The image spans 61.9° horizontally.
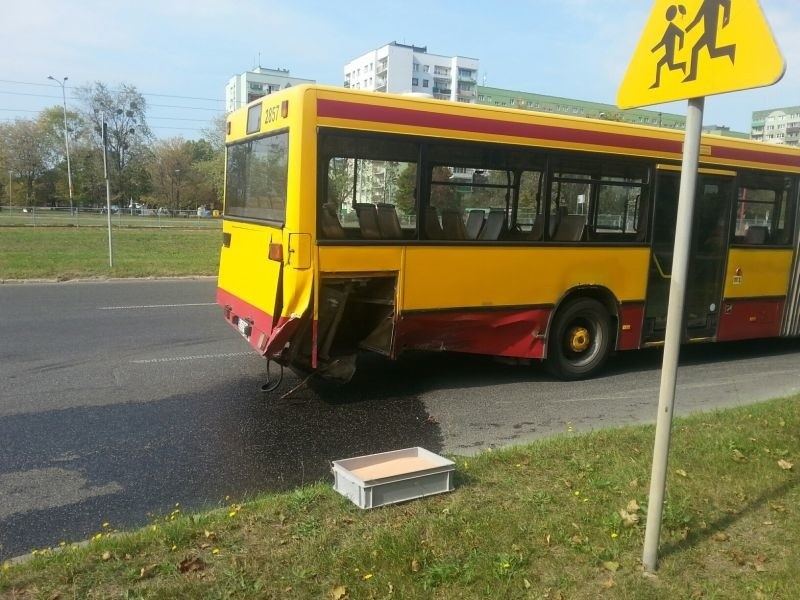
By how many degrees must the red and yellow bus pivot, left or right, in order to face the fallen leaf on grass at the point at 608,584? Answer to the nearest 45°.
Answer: approximately 135° to its right

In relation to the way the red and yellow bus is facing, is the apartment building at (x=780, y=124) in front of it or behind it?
in front

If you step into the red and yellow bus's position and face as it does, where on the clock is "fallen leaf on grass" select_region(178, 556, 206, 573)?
The fallen leaf on grass is roughly at 5 o'clock from the red and yellow bus.

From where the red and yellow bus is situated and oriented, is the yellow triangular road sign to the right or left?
on its right

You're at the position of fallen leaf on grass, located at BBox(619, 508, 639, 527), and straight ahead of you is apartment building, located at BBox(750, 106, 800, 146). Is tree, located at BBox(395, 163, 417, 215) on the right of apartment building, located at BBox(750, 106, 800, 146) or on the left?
left

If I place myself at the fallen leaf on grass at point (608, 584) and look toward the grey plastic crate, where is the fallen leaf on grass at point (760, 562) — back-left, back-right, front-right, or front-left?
back-right

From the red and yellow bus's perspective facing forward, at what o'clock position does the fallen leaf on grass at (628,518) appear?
The fallen leaf on grass is roughly at 4 o'clock from the red and yellow bus.

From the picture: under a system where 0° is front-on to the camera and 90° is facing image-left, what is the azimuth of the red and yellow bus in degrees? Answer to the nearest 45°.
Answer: approximately 225°

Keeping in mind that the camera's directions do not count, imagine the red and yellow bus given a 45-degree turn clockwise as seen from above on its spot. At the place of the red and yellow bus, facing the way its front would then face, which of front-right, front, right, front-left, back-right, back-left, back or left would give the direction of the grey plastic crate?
right

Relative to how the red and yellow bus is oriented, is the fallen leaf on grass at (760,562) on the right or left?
on its right

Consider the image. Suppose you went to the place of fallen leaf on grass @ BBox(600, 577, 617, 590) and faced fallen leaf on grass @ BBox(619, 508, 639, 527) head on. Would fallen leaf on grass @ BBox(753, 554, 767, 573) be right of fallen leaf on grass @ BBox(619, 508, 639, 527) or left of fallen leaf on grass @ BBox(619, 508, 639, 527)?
right
